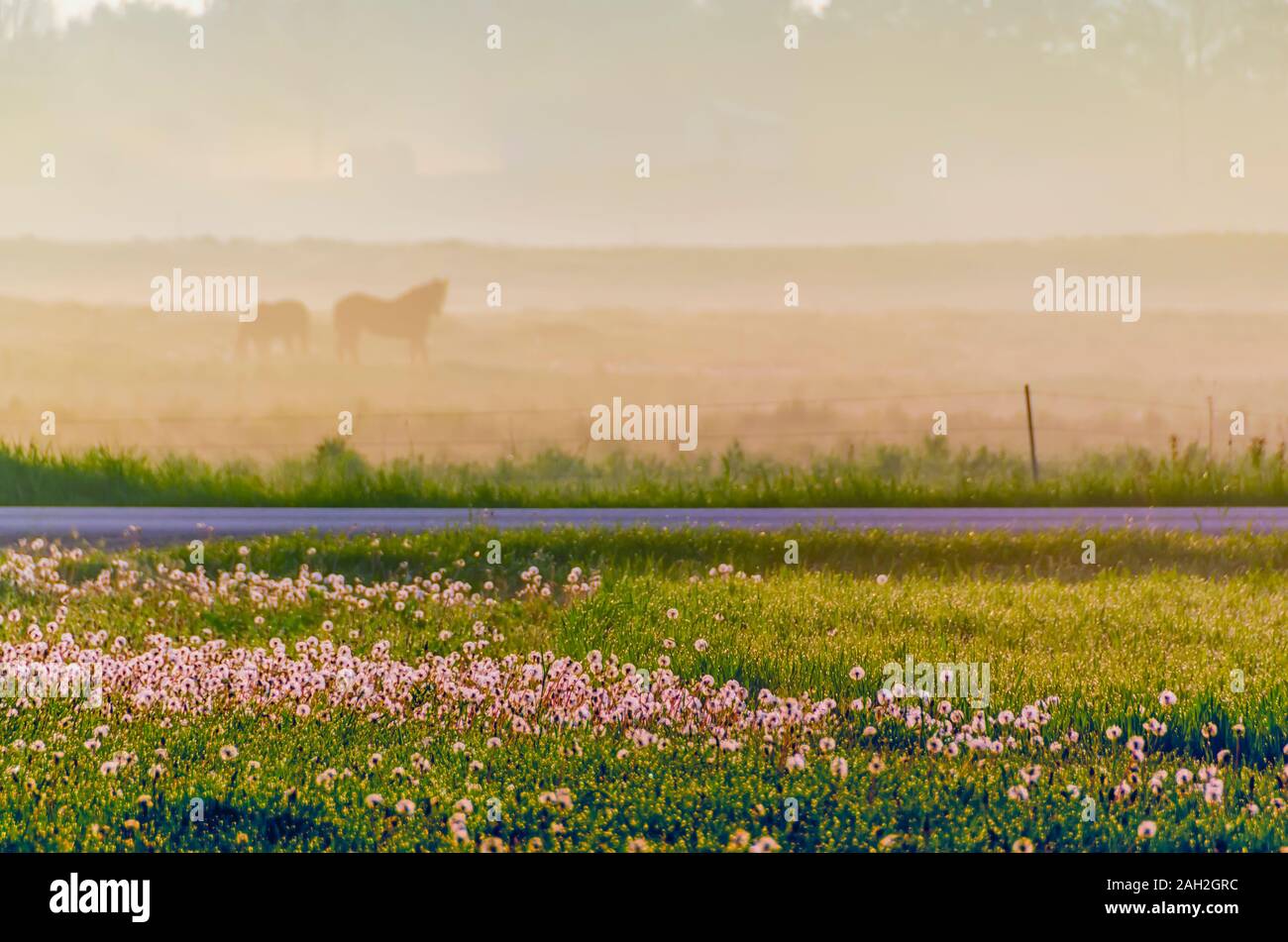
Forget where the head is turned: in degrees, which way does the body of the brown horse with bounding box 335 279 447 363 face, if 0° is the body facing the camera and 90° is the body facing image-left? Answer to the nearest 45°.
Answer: approximately 270°
